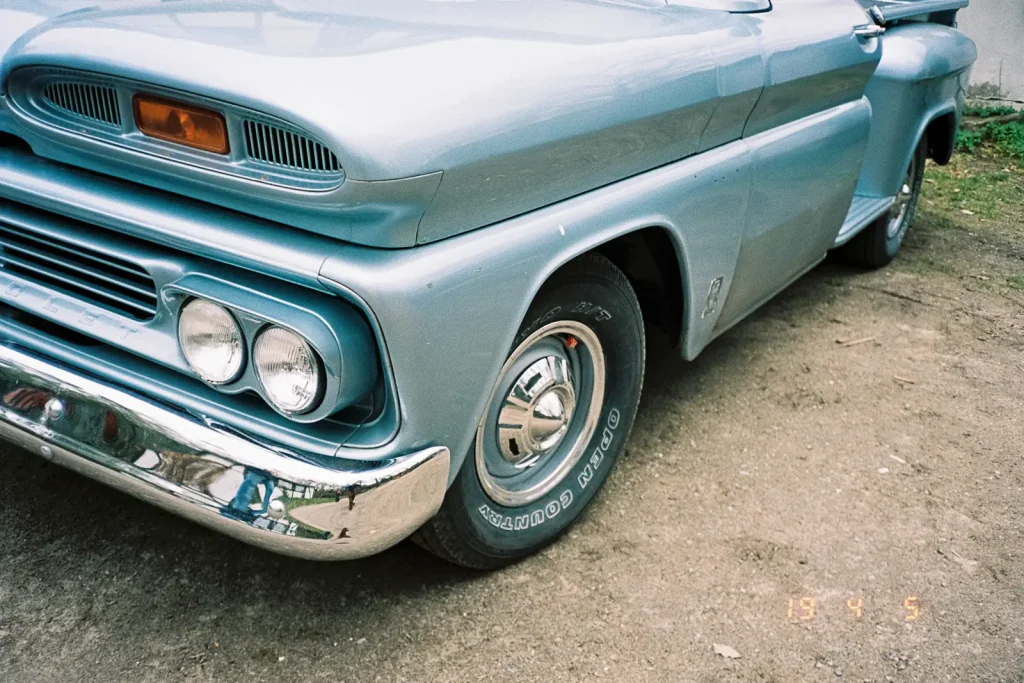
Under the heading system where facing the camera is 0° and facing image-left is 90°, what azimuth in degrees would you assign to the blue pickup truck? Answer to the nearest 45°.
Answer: approximately 45°
